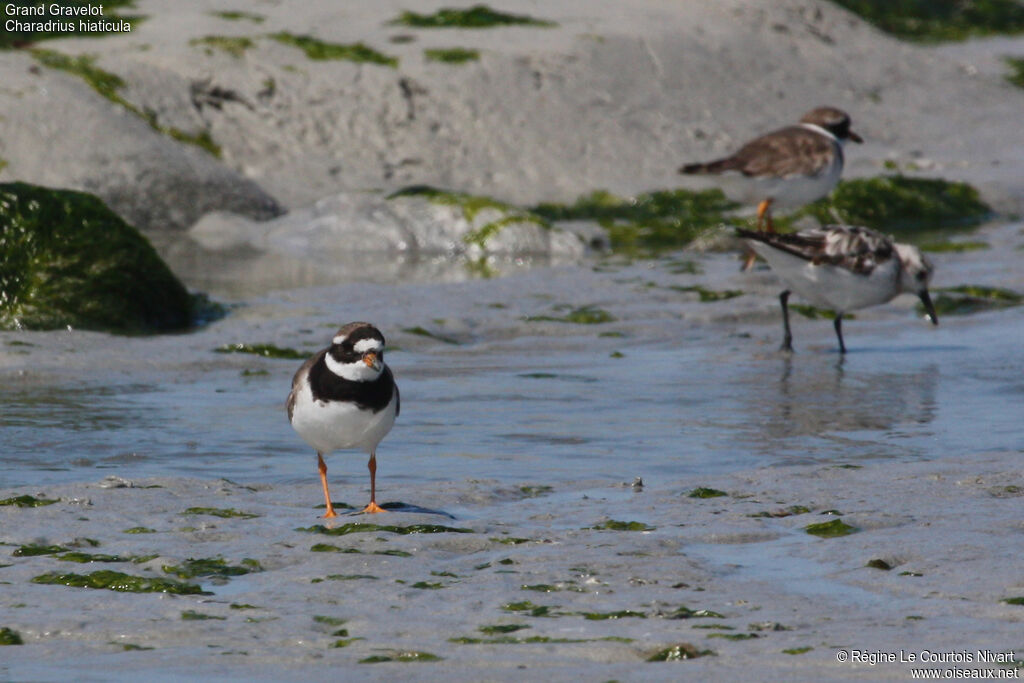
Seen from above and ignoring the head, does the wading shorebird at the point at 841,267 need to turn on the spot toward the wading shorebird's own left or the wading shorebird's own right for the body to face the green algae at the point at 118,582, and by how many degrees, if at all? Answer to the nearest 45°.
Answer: approximately 90° to the wading shorebird's own right

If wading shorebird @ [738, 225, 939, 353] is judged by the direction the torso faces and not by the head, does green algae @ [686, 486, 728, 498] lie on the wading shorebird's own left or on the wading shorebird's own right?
on the wading shorebird's own right

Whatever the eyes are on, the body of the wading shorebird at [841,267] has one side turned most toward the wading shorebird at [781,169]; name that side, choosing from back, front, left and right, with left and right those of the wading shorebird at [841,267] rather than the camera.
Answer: left

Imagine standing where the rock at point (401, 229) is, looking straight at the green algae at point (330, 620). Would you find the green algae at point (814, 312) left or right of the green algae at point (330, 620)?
left

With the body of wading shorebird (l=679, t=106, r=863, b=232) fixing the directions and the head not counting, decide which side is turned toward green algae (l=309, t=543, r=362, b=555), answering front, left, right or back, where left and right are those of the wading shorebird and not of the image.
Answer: right

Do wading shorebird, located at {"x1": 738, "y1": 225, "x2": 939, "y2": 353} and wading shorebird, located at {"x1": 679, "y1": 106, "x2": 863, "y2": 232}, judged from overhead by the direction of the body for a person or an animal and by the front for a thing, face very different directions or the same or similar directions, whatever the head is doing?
same or similar directions

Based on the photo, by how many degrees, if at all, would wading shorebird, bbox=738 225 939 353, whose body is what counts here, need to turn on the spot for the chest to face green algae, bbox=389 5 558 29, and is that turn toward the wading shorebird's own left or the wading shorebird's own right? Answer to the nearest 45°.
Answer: approximately 135° to the wading shorebird's own left

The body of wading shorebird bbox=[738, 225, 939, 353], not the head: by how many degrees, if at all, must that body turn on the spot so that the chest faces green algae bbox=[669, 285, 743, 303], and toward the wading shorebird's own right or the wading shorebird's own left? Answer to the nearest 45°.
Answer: approximately 135° to the wading shorebird's own left

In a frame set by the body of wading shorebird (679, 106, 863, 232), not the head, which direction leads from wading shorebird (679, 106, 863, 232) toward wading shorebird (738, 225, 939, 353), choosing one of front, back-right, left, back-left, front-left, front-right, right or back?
right

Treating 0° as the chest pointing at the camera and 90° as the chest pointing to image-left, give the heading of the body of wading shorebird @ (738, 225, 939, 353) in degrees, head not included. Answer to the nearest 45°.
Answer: approximately 270°

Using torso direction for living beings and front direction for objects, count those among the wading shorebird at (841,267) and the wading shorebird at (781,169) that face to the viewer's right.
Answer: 2

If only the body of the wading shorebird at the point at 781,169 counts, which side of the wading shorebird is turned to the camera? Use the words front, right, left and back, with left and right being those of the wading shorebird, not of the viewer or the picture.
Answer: right

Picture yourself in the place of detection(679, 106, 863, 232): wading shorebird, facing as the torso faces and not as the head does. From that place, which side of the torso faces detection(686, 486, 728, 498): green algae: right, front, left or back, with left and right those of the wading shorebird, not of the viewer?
right

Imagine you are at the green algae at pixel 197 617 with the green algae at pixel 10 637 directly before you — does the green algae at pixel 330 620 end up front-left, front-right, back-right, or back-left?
back-left

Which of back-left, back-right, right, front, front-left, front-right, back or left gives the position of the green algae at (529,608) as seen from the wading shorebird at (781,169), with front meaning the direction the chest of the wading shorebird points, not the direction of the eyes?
right

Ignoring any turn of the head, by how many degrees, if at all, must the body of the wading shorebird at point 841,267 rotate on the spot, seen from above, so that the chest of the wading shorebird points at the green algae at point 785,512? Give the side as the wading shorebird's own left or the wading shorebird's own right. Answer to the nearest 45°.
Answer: approximately 90° to the wading shorebird's own right
